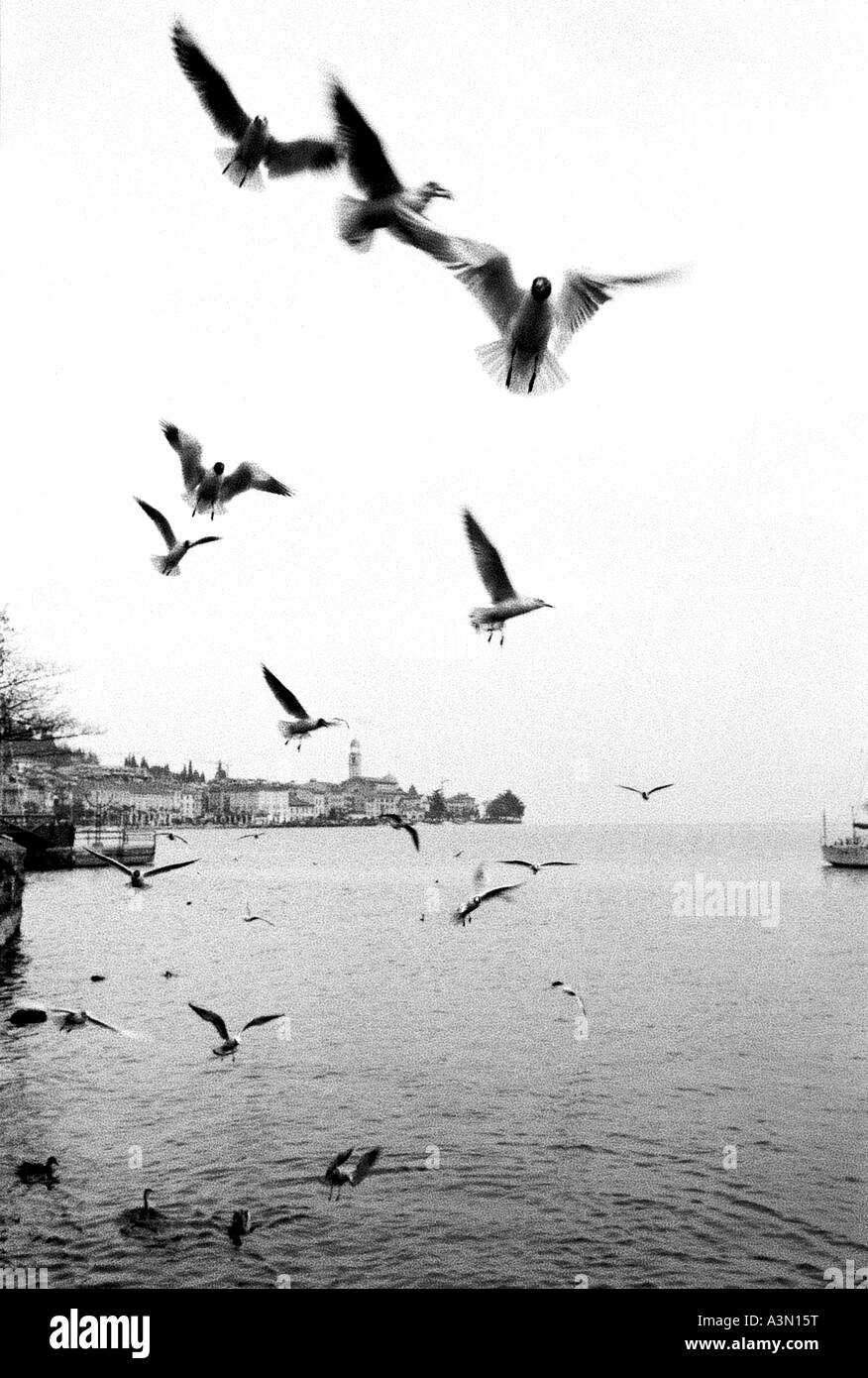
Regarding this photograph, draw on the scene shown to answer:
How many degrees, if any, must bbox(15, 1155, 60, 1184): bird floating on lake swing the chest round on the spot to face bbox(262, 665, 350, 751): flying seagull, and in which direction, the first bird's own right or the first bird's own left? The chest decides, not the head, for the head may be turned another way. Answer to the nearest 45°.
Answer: approximately 90° to the first bird's own right

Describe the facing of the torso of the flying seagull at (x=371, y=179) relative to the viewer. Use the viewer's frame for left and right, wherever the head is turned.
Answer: facing to the right of the viewer

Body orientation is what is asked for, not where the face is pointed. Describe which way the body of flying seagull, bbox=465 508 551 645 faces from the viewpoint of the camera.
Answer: to the viewer's right
